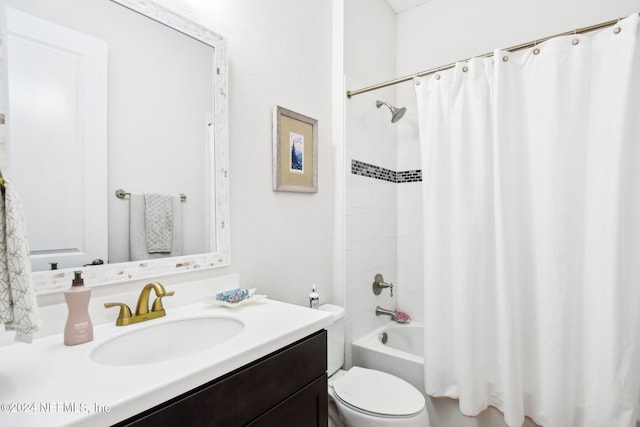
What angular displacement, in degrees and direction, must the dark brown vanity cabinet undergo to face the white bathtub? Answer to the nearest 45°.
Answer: approximately 90° to its left

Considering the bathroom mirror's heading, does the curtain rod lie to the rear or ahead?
ahead

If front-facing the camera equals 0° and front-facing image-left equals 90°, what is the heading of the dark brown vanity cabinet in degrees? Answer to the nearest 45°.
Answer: approximately 315°

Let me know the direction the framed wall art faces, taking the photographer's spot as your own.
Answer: facing the viewer and to the right of the viewer

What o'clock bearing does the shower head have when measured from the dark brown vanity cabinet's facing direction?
The shower head is roughly at 9 o'clock from the dark brown vanity cabinet.

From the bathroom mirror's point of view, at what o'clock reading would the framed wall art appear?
The framed wall art is roughly at 10 o'clock from the bathroom mirror.
